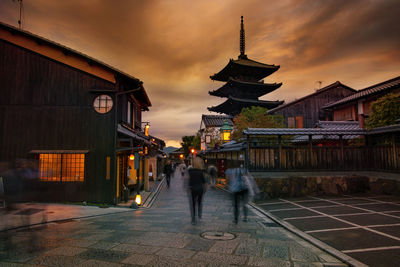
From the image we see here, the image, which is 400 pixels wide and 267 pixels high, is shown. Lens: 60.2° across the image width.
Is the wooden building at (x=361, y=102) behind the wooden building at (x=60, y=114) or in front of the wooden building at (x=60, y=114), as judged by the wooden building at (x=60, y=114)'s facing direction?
in front

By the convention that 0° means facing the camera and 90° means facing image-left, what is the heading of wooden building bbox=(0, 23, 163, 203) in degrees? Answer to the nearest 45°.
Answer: approximately 270°

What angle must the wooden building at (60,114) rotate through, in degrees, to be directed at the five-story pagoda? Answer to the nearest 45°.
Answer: approximately 45° to its left

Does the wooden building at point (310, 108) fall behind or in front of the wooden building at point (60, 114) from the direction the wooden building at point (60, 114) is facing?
in front

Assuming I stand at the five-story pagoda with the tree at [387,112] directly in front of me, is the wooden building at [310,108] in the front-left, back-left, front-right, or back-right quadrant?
front-left

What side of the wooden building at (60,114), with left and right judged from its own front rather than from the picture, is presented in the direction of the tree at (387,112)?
front

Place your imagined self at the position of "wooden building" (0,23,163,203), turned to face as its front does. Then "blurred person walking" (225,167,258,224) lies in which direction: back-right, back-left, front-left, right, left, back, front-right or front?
front-right
